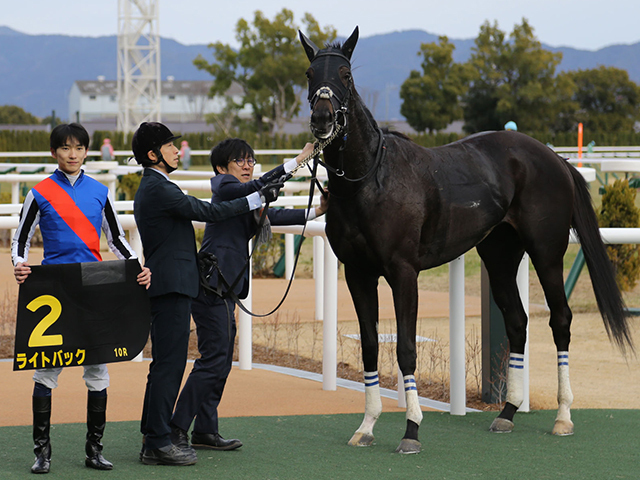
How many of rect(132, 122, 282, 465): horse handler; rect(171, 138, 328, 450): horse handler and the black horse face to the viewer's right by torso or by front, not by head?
2

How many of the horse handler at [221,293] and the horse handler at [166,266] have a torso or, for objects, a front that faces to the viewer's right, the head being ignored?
2

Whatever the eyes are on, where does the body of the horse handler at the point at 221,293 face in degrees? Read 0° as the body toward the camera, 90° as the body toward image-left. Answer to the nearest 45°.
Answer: approximately 270°

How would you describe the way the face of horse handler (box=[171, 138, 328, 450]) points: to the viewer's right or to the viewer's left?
to the viewer's right

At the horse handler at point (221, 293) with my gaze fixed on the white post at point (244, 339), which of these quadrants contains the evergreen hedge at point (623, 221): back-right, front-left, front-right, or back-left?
front-right

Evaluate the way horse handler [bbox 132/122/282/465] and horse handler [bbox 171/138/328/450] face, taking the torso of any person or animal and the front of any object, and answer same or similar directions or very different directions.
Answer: same or similar directions

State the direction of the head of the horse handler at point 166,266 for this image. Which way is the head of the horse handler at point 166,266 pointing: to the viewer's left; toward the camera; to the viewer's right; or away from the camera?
to the viewer's right

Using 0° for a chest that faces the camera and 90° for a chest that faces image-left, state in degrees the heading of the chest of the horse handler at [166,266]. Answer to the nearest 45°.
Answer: approximately 270°

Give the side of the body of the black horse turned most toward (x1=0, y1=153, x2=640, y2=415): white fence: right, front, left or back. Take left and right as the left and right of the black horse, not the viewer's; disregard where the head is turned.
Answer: right

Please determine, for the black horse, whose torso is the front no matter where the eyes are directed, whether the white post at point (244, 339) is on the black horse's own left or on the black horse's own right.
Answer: on the black horse's own right

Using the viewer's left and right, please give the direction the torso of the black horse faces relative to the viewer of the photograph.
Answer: facing the viewer and to the left of the viewer

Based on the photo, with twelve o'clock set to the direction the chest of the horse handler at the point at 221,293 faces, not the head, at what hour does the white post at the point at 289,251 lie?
The white post is roughly at 9 o'clock from the horse handler.

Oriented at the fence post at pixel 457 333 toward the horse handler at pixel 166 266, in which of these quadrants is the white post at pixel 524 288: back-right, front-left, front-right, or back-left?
back-left
